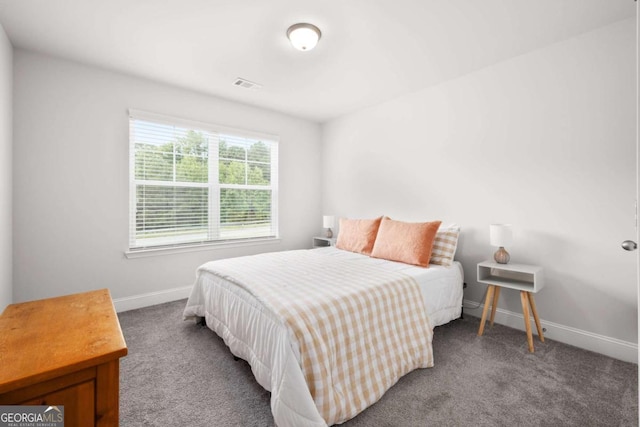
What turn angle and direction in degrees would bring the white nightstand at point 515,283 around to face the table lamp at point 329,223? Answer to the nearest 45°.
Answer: approximately 45° to its right

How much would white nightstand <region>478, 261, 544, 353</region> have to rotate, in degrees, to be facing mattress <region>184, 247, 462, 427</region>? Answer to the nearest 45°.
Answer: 0° — it already faces it

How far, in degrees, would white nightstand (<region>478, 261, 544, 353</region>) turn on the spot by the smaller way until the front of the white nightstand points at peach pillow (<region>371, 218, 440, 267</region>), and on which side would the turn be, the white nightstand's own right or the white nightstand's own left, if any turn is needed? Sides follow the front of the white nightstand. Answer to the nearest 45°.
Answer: approximately 45° to the white nightstand's own right

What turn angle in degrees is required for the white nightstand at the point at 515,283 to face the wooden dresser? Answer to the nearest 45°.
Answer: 0° — it already faces it

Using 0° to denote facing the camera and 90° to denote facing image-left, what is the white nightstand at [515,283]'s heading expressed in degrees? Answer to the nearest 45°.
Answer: approximately 45°
